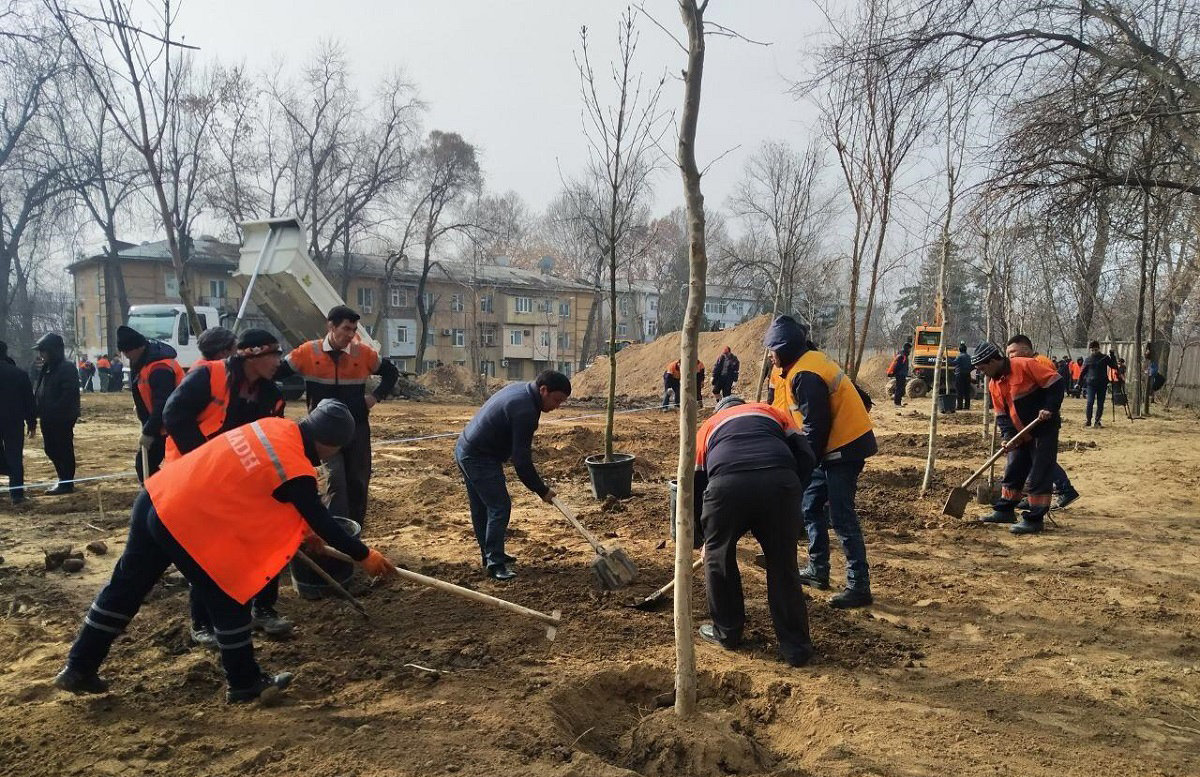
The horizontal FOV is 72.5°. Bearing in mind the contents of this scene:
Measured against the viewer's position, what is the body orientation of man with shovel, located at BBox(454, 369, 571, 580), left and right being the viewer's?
facing to the right of the viewer

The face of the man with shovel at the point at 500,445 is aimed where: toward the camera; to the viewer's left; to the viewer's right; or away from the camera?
to the viewer's right

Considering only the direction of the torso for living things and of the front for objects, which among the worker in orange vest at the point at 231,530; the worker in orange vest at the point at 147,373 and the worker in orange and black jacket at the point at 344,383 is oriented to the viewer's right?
the worker in orange vest at the point at 231,530

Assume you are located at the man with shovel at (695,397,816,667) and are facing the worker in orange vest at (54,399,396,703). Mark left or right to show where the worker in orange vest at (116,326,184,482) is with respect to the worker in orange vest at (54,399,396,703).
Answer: right

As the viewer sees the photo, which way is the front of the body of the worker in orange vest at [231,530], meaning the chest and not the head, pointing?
to the viewer's right

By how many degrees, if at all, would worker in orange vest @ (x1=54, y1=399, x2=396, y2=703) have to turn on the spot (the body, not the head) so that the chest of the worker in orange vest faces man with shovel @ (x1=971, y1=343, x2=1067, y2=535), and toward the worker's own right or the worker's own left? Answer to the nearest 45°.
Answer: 0° — they already face them

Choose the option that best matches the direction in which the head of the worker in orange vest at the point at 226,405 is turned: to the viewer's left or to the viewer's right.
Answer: to the viewer's right

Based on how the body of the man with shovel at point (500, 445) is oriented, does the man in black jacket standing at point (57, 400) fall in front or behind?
behind

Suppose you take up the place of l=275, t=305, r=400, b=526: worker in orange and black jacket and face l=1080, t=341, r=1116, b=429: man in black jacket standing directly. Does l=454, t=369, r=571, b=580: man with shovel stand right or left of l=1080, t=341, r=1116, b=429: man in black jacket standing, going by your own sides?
right

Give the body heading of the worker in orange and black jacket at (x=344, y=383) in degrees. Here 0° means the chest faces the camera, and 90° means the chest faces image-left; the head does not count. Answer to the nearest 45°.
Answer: approximately 0°

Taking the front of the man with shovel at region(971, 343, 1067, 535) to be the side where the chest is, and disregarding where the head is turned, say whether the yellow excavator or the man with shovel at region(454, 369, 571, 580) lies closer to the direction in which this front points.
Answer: the man with shovel

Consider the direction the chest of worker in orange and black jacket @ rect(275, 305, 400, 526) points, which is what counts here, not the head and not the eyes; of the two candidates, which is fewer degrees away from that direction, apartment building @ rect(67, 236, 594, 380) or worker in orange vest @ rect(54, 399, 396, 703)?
the worker in orange vest
